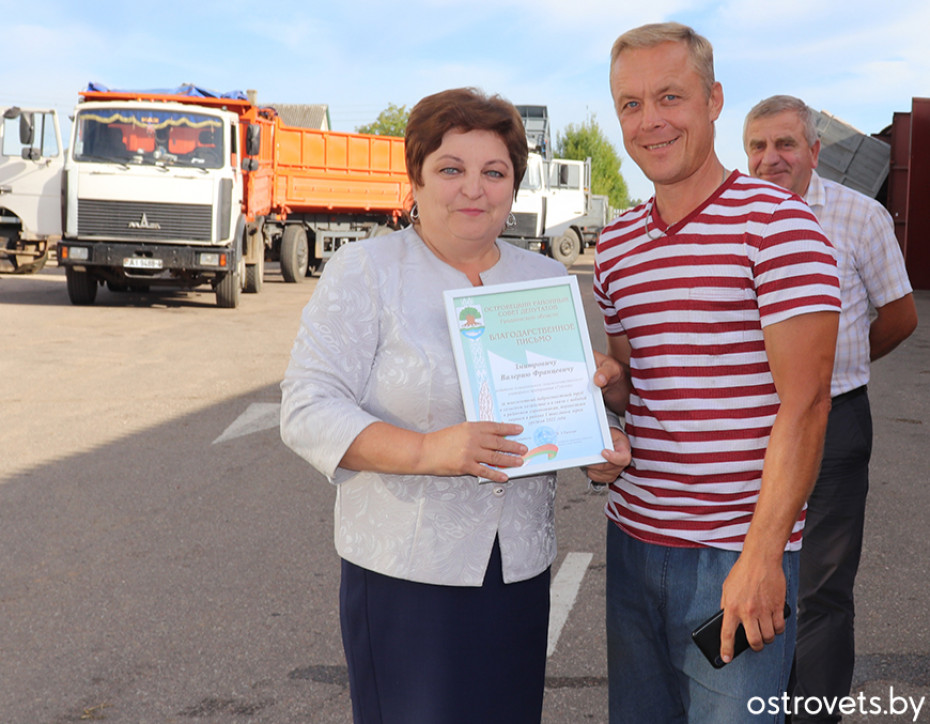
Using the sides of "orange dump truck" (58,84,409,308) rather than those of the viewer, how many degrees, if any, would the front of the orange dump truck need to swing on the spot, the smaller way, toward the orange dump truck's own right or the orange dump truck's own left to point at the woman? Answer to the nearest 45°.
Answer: approximately 45° to the orange dump truck's own left

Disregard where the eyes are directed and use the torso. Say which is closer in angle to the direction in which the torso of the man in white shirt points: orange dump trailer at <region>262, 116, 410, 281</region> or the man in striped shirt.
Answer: the man in striped shirt

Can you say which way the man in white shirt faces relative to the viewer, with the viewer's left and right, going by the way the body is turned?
facing the viewer and to the left of the viewer

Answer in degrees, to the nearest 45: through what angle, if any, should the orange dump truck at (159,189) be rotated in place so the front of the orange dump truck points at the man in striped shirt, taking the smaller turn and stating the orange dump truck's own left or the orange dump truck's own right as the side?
approximately 45° to the orange dump truck's own left
